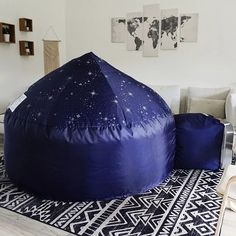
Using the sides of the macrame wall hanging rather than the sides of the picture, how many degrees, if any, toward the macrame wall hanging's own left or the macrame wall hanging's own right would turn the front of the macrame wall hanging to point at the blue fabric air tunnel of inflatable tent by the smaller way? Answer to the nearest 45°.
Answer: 0° — it already faces it

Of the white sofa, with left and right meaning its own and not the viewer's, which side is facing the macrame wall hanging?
right

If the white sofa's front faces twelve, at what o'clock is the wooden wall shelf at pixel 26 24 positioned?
The wooden wall shelf is roughly at 3 o'clock from the white sofa.

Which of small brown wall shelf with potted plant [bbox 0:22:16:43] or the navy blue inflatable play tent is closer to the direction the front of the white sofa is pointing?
the navy blue inflatable play tent

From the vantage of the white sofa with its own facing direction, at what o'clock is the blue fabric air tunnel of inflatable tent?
The blue fabric air tunnel of inflatable tent is roughly at 12 o'clock from the white sofa.

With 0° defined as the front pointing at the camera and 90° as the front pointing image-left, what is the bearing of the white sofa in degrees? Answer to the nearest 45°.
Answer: approximately 0°
